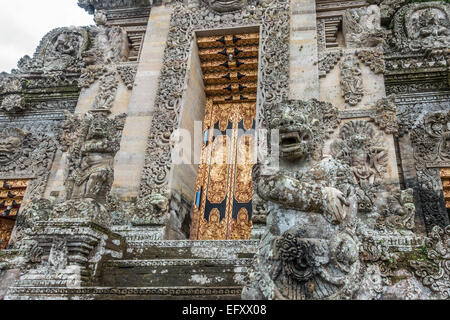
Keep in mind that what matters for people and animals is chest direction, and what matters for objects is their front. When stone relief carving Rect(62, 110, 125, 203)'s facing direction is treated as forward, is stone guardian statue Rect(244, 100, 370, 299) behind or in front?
in front

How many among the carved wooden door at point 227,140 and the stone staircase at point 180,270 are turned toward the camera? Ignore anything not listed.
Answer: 2

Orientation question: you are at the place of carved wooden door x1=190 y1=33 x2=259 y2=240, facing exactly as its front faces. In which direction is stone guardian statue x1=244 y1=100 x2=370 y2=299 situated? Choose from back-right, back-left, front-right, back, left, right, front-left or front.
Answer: front

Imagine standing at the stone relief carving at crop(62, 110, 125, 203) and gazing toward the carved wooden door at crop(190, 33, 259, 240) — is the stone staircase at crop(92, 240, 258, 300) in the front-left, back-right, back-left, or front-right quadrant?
front-right

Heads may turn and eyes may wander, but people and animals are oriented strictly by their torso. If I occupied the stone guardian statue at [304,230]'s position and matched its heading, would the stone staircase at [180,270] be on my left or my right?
on my right

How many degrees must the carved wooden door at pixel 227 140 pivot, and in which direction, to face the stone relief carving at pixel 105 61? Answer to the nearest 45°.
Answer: approximately 90° to its right

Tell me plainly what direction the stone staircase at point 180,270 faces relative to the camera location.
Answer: facing the viewer

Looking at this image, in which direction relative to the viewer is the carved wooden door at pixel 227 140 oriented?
toward the camera
